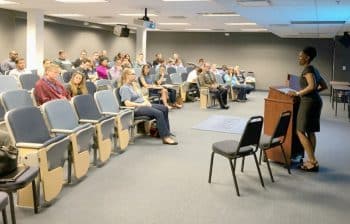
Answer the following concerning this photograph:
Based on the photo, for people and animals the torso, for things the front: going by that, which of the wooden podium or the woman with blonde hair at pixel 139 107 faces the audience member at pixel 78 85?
the wooden podium

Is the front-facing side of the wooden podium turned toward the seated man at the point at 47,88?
yes

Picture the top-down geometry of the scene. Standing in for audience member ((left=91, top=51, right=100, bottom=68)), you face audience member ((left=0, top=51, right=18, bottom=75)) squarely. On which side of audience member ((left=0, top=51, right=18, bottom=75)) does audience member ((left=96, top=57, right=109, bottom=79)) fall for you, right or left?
left

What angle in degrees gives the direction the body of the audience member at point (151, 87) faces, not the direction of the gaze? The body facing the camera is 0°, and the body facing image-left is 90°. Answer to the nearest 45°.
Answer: approximately 315°

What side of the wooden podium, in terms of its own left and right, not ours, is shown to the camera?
left

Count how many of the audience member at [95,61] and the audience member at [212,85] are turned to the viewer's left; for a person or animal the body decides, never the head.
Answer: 0

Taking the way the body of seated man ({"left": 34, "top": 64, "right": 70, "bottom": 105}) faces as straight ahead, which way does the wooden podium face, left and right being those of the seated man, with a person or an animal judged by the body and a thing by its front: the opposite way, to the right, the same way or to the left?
the opposite way

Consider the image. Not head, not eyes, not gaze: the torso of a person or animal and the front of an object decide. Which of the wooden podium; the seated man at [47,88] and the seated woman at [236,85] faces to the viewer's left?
the wooden podium

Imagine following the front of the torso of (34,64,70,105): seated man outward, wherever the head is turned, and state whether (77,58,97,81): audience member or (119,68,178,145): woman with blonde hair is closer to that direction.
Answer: the woman with blonde hair

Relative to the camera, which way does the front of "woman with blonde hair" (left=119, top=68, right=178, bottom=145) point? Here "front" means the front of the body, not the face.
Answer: to the viewer's right

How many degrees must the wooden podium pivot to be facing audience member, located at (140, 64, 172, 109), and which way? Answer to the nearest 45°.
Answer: approximately 45° to its right

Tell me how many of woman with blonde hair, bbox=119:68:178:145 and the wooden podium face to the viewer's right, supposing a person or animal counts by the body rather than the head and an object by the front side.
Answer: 1

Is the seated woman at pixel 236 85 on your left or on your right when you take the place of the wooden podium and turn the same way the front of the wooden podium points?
on your right
